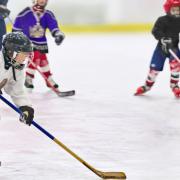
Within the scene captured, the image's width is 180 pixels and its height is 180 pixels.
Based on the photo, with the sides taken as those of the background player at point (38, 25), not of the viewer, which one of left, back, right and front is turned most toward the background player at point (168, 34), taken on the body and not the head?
left

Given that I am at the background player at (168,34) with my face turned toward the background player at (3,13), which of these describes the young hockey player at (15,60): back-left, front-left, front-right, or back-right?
front-left

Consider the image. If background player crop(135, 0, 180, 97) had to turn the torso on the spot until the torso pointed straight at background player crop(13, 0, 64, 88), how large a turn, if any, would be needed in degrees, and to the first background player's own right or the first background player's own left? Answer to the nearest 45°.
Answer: approximately 90° to the first background player's own right

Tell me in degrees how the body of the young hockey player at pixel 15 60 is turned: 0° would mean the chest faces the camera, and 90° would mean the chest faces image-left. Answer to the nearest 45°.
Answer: approximately 270°

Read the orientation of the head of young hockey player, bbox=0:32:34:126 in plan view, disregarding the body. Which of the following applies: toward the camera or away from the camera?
toward the camera

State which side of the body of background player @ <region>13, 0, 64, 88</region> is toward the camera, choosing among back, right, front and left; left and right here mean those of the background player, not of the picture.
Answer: front

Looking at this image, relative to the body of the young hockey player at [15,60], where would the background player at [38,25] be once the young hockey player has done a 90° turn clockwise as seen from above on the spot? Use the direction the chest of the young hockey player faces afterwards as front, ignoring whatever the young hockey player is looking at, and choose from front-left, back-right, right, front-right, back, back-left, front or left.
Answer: back

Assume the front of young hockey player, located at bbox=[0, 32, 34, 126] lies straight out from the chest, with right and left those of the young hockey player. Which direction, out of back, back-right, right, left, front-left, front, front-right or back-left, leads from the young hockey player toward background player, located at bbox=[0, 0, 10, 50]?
left

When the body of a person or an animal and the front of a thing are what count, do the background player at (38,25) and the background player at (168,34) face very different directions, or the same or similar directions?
same or similar directions
